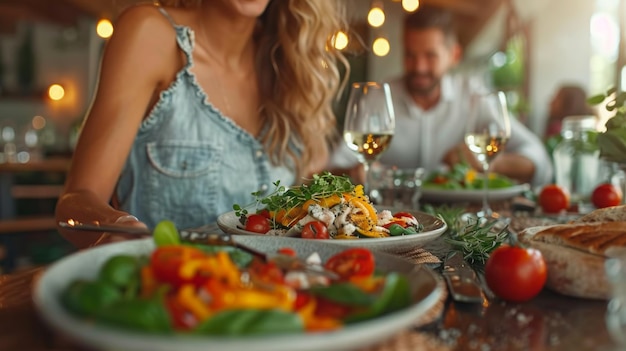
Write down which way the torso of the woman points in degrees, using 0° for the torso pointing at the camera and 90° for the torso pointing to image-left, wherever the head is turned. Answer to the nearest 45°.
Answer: approximately 315°

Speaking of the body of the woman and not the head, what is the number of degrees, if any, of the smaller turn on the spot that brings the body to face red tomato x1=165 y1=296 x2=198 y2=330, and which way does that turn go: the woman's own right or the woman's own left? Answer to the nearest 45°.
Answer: approximately 45° to the woman's own right

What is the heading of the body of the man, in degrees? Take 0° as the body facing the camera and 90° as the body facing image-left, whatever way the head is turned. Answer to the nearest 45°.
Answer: approximately 0°

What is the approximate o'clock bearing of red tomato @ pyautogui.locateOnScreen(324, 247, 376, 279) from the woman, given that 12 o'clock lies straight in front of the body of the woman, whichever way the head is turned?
The red tomato is roughly at 1 o'clock from the woman.

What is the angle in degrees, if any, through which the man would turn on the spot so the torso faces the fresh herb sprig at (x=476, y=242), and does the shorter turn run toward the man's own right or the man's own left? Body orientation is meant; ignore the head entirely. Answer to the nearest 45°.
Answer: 0° — they already face it

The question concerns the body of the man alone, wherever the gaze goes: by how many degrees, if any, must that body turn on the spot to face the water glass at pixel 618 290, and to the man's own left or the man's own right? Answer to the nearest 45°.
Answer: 0° — they already face it

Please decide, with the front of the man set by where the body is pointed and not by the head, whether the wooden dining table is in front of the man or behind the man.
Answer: in front

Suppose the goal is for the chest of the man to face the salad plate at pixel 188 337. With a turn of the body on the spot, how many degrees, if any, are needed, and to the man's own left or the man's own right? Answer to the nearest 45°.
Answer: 0° — they already face it

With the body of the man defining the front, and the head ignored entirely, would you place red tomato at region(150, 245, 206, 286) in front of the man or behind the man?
in front

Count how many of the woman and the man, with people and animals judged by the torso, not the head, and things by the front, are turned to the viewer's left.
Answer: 0
